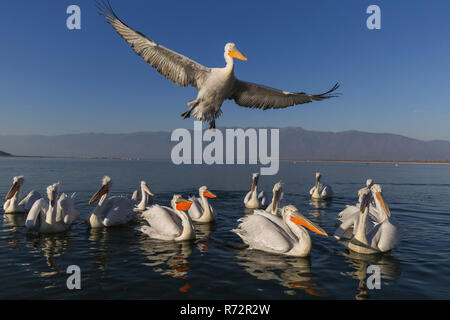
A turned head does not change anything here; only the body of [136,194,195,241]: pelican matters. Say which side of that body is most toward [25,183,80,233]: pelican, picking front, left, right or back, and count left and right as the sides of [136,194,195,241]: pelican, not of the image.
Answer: back

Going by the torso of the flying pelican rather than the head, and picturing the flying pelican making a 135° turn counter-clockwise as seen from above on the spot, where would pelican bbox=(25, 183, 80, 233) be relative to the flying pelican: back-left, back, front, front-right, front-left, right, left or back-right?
left

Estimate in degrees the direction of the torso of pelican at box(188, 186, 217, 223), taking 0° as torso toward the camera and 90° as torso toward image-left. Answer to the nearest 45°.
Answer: approximately 315°

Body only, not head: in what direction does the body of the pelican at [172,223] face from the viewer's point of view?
to the viewer's right

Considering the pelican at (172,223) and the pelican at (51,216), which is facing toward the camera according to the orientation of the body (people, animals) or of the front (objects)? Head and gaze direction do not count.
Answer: the pelican at (51,216)

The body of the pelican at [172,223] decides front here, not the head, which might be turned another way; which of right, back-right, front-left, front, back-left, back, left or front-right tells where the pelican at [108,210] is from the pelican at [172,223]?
back-left

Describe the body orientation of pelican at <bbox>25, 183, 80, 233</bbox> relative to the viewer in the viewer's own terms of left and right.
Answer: facing the viewer

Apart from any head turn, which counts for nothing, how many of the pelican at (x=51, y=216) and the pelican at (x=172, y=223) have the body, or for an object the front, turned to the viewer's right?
1

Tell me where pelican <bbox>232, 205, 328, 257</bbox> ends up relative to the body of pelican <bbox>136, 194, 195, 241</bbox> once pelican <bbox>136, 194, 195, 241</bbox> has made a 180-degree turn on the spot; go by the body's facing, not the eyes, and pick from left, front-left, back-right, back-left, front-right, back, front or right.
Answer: back-left

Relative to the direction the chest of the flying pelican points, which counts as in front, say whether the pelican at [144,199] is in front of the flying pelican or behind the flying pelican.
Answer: behind

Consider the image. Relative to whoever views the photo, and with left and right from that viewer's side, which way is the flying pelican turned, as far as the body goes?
facing the viewer and to the right of the viewer
